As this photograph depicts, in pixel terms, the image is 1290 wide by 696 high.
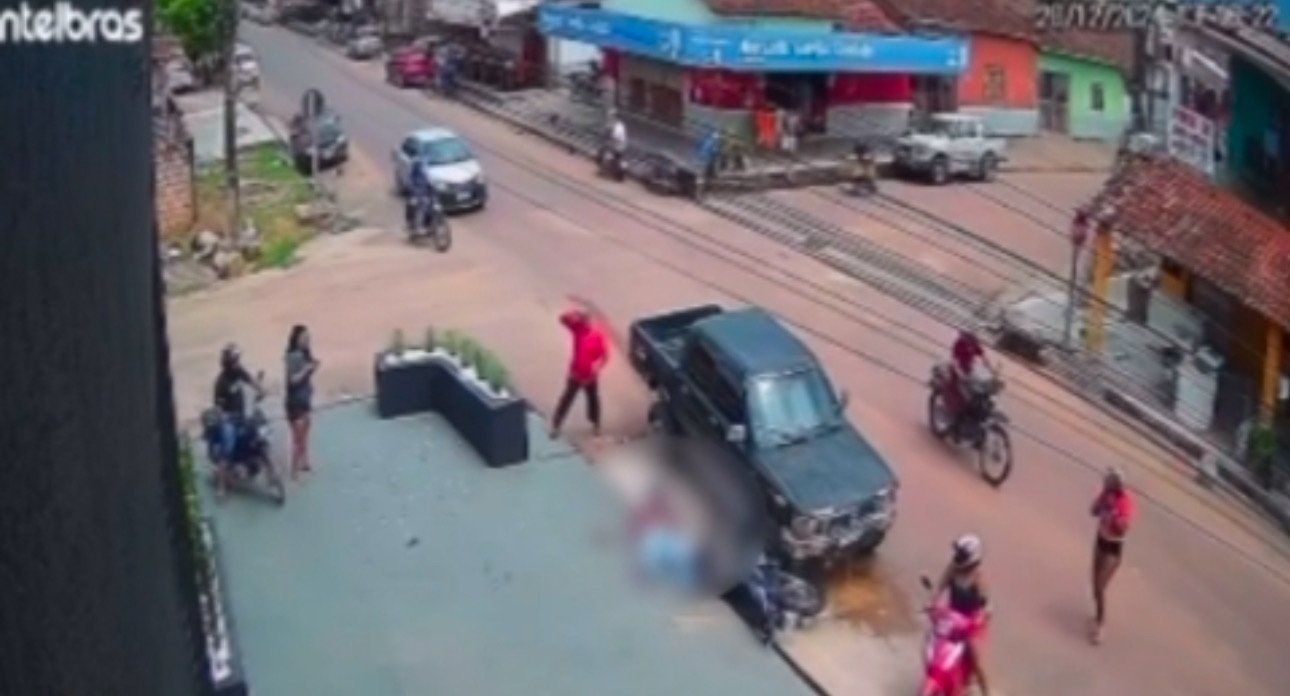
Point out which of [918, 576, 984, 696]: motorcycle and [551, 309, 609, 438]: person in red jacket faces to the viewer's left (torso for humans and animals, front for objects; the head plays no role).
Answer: the person in red jacket

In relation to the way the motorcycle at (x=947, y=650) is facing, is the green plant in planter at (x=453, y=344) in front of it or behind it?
behind

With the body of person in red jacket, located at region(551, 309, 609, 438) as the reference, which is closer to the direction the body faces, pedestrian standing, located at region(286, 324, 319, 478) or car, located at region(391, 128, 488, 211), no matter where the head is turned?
the pedestrian standing

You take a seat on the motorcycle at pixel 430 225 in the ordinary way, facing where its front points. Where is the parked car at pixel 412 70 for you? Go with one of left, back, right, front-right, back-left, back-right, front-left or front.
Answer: back-left

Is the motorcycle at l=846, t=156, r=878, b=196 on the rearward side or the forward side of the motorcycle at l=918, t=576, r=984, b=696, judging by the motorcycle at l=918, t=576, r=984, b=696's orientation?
on the rearward side

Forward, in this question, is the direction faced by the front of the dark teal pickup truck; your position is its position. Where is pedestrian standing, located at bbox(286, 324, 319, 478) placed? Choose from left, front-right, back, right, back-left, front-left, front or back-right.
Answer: back-right

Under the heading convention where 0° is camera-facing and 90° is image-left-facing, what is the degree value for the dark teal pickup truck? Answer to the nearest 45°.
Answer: approximately 315°

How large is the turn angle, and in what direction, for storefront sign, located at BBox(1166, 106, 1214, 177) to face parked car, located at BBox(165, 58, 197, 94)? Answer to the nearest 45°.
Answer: approximately 90° to its right

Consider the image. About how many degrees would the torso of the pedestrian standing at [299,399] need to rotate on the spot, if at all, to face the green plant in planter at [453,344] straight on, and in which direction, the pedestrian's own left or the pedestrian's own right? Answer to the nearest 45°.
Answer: approximately 45° to the pedestrian's own left
